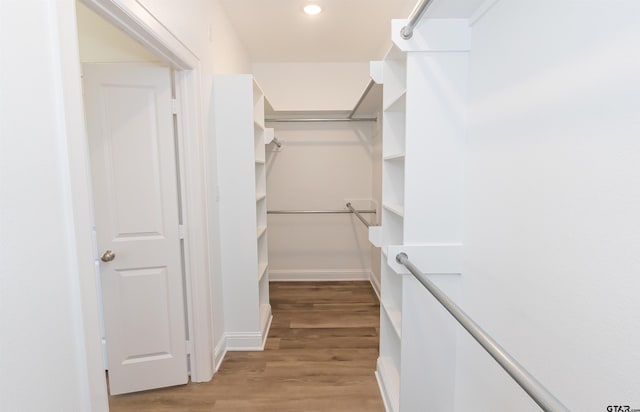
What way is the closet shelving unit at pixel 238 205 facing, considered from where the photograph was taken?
facing to the right of the viewer

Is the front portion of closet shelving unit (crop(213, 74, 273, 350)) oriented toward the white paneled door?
no

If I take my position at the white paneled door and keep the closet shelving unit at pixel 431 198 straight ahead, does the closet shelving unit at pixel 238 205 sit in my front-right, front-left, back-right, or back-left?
front-left

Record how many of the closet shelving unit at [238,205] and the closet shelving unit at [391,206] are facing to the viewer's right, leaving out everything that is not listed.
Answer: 1

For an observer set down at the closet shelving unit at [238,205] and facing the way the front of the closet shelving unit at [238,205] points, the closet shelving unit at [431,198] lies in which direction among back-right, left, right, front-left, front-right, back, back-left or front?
front-right

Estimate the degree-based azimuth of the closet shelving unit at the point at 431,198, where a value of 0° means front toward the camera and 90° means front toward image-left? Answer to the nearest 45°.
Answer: approximately 90°

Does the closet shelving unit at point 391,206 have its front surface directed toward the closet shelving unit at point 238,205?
yes

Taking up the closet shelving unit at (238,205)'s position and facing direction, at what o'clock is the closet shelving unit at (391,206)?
the closet shelving unit at (391,206) is roughly at 1 o'clock from the closet shelving unit at (238,205).

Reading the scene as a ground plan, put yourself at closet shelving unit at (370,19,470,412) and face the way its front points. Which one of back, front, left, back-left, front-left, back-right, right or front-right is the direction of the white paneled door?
front

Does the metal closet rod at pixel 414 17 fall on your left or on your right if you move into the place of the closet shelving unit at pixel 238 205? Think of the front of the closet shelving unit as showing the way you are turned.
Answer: on your right

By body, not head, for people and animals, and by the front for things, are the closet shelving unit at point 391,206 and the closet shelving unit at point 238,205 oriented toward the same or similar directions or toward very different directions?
very different directions
